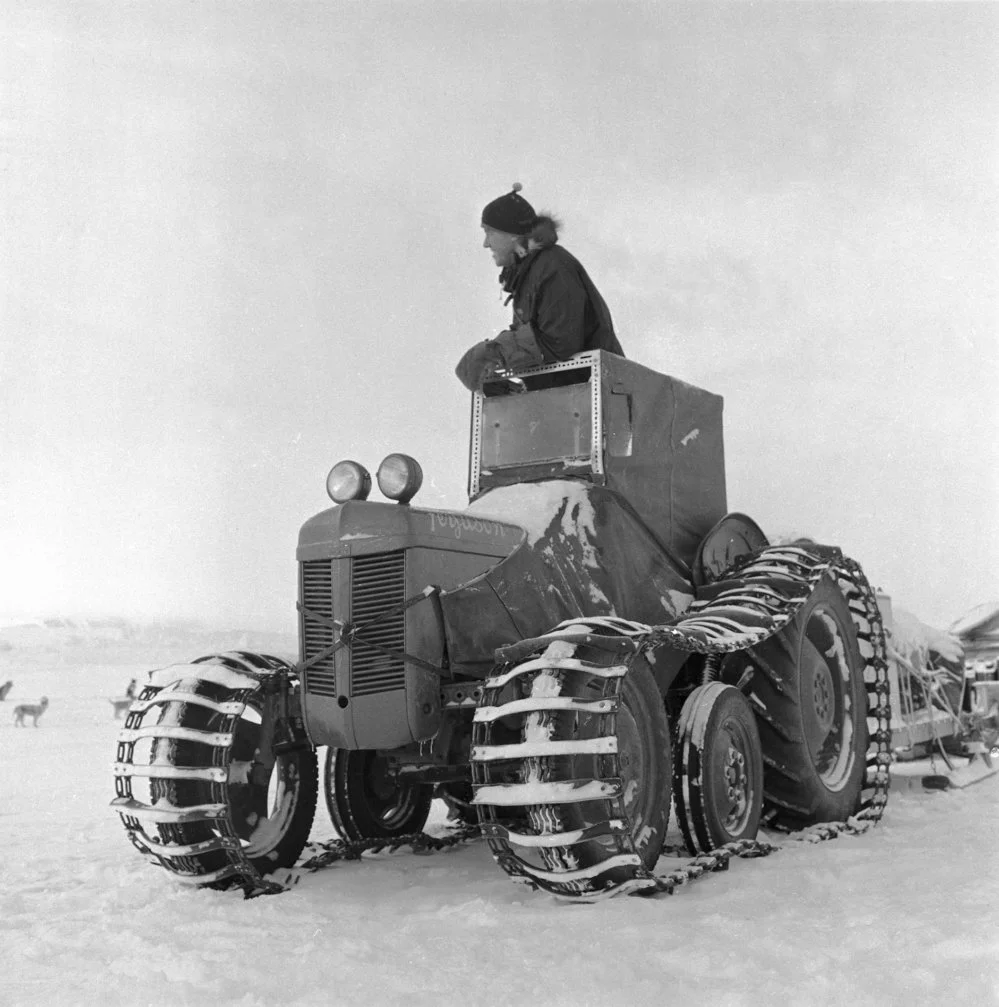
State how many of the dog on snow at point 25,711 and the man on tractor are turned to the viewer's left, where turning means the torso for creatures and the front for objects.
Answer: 1

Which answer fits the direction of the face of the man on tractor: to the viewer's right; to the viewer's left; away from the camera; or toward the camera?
to the viewer's left

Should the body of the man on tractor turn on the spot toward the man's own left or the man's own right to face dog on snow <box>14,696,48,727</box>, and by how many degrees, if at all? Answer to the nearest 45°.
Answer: approximately 45° to the man's own right

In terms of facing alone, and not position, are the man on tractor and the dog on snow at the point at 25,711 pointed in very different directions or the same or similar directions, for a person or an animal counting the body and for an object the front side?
very different directions

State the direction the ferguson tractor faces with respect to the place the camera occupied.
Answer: facing the viewer and to the left of the viewer

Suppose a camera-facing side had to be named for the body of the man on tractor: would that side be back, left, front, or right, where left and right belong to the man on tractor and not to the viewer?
left

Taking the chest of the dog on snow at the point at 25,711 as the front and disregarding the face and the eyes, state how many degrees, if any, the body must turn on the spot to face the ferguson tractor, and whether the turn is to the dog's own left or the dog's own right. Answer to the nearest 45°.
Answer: approximately 90° to the dog's own right

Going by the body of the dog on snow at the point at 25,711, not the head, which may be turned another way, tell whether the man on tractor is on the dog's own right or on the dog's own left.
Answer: on the dog's own right

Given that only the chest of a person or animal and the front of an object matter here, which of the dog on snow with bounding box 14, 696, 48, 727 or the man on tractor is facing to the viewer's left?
the man on tractor

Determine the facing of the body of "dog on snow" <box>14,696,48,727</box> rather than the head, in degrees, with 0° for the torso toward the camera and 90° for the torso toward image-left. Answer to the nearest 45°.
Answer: approximately 270°
